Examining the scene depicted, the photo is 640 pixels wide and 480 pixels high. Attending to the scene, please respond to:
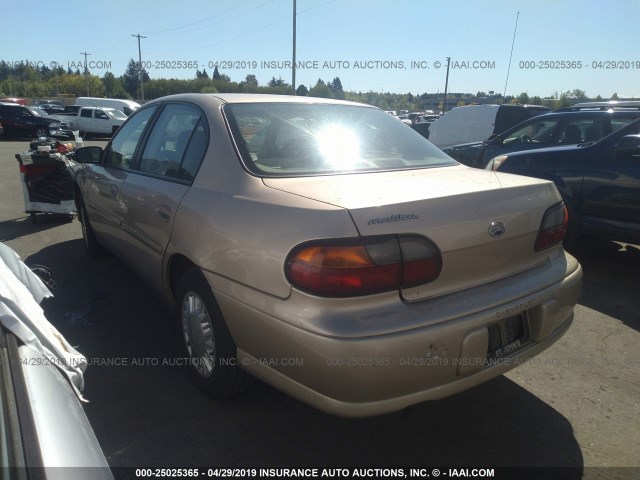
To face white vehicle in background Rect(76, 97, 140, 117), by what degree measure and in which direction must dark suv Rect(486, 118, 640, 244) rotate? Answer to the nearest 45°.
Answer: approximately 45° to its right

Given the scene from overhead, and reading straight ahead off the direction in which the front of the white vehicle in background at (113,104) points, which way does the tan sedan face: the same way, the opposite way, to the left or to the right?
to the left

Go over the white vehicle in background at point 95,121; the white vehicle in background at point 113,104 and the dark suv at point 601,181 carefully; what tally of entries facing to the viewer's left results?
1

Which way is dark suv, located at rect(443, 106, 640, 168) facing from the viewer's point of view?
to the viewer's left

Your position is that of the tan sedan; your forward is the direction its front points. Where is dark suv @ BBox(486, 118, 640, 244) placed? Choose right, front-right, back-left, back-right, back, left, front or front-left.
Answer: right

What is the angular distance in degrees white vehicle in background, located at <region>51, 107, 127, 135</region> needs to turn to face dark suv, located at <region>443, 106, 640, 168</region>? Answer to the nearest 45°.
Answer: approximately 45° to its right

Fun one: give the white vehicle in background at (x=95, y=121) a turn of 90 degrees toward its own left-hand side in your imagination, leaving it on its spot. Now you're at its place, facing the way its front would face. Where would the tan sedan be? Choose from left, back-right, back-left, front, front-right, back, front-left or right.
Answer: back-right

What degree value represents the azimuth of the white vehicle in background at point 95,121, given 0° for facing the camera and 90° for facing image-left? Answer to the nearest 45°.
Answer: approximately 315°

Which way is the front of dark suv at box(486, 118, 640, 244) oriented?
to the viewer's left
